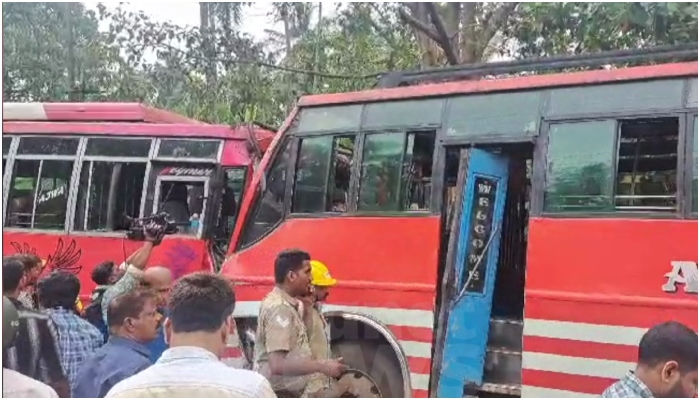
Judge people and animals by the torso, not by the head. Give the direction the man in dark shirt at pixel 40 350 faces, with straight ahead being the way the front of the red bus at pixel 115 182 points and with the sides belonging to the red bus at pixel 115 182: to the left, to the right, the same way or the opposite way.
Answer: to the left

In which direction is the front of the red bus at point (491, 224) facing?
to the viewer's left

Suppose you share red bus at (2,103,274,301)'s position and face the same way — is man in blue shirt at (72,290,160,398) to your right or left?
on your right

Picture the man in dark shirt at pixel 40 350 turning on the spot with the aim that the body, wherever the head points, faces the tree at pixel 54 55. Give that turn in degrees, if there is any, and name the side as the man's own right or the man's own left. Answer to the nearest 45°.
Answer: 0° — they already face it

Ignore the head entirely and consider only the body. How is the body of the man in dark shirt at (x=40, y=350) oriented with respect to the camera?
away from the camera

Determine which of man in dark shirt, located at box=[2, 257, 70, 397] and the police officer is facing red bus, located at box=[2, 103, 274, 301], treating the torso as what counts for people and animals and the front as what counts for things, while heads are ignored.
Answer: the man in dark shirt

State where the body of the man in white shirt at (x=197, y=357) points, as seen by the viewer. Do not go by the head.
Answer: away from the camera

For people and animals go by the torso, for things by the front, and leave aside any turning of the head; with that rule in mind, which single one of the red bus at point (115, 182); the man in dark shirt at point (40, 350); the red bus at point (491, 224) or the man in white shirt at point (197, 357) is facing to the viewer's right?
the red bus at point (115, 182)

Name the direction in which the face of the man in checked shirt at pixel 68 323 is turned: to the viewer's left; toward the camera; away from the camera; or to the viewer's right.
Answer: away from the camera

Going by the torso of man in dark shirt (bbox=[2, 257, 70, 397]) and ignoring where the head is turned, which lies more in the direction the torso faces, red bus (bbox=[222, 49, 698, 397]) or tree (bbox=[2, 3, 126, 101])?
the tree

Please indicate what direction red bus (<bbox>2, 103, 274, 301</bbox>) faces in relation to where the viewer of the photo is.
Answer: facing to the right of the viewer

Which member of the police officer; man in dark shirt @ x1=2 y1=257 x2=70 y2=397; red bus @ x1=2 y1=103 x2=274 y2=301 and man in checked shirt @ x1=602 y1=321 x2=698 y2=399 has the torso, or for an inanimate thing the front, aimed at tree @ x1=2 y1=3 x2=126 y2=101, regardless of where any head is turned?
the man in dark shirt
